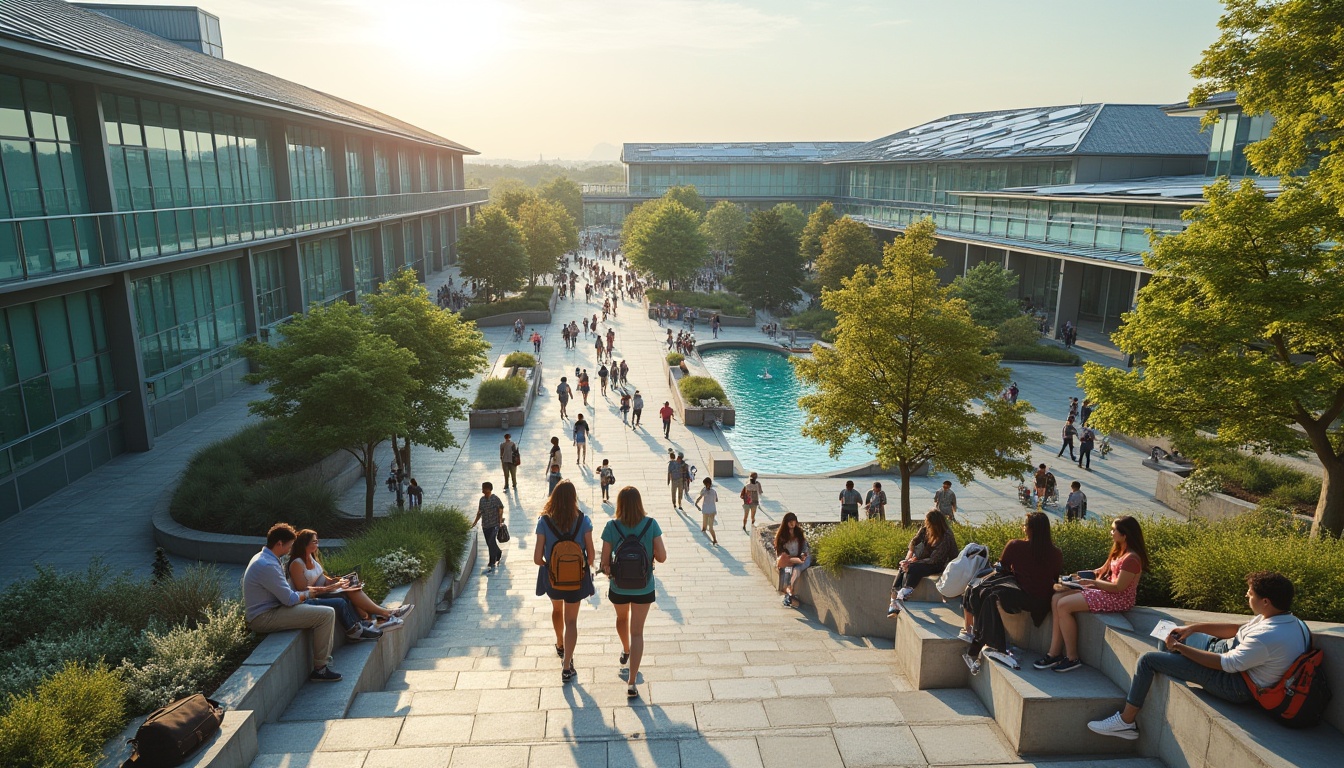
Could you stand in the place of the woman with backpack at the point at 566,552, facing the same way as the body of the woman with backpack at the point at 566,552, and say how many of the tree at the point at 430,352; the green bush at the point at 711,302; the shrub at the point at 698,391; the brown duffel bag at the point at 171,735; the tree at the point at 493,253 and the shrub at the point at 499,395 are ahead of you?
5

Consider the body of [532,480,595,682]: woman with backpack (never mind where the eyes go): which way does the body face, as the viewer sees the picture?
away from the camera

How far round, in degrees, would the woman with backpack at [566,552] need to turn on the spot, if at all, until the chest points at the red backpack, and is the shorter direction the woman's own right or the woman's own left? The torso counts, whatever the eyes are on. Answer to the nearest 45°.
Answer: approximately 135° to the woman's own right

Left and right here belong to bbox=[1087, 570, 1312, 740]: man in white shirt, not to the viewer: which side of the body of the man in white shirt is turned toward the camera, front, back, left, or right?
left

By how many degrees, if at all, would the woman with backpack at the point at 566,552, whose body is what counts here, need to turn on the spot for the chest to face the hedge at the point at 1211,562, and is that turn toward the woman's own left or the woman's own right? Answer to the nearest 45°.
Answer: approximately 90° to the woman's own right

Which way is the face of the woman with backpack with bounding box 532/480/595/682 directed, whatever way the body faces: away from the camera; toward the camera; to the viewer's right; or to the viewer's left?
away from the camera

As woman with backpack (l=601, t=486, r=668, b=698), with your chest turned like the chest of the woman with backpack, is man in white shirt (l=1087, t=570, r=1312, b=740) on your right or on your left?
on your right

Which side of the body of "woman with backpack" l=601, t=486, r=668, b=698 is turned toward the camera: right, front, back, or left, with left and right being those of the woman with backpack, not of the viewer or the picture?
back
